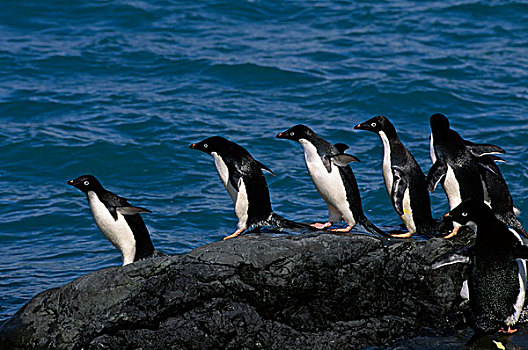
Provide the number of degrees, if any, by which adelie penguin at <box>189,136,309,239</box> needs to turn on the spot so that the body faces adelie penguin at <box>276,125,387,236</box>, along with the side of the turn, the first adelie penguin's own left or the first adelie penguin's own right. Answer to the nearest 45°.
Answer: approximately 180°

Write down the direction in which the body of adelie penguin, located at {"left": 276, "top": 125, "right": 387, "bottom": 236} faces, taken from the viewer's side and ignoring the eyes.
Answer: to the viewer's left

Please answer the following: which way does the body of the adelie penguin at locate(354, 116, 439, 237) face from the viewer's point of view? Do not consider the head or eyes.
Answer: to the viewer's left

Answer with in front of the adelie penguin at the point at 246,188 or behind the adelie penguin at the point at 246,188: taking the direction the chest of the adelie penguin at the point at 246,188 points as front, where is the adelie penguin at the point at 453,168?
behind

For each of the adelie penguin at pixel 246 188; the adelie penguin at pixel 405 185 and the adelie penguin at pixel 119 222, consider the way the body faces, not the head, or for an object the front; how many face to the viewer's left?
3

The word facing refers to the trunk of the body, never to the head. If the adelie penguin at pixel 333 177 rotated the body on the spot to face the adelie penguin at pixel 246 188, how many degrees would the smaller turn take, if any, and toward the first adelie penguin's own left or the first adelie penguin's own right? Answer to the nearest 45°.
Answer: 0° — it already faces it

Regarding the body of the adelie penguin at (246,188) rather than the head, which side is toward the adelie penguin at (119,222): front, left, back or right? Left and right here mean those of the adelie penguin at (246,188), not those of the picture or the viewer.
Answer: front

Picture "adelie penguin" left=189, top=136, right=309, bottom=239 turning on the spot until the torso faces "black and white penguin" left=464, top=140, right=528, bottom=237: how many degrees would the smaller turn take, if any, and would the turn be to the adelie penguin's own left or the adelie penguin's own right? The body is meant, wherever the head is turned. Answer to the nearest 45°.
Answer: approximately 180°

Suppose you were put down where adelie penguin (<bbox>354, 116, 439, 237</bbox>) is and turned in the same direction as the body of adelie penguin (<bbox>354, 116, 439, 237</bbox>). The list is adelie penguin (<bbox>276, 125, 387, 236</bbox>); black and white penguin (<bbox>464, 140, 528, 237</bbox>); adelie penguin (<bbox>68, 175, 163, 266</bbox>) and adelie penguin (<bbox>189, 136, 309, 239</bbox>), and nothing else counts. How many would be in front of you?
3

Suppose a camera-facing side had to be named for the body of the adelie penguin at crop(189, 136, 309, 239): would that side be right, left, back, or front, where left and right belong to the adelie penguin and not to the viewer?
left

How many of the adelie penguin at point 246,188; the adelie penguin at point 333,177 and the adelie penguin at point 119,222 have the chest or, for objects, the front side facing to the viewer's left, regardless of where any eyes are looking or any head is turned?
3

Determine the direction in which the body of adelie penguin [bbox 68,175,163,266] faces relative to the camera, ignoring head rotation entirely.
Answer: to the viewer's left

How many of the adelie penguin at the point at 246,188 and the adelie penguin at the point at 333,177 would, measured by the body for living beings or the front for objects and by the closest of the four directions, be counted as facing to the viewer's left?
2
